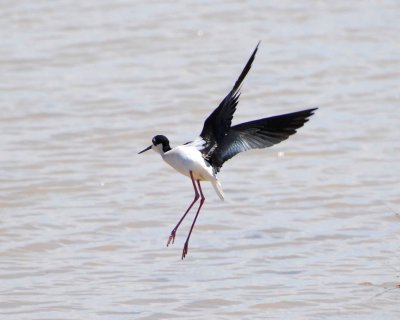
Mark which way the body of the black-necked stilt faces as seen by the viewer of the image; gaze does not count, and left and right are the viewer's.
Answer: facing to the left of the viewer
